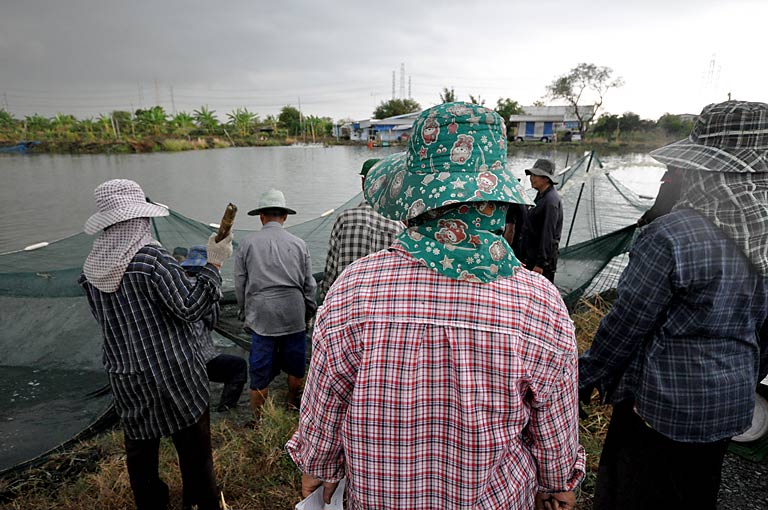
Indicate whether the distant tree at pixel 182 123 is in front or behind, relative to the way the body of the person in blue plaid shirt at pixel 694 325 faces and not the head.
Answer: in front

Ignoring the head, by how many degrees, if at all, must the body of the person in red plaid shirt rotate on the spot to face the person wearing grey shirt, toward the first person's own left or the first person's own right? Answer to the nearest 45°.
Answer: approximately 45° to the first person's own left

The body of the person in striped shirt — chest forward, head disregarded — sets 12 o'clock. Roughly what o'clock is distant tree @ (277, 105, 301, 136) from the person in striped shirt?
The distant tree is roughly at 11 o'clock from the person in striped shirt.

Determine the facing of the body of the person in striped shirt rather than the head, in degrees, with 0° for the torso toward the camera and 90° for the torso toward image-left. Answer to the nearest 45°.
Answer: approximately 225°

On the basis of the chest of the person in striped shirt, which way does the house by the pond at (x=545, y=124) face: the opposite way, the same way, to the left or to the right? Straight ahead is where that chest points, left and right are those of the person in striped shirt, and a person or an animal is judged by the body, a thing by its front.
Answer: the opposite way

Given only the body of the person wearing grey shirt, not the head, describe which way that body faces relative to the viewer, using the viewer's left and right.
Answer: facing away from the viewer

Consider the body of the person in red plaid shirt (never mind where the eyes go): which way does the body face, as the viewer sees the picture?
away from the camera

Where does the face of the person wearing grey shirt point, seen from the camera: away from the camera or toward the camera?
away from the camera

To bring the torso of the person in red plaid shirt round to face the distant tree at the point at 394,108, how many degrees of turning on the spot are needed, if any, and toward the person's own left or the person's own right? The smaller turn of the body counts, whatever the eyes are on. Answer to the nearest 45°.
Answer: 0° — they already face it

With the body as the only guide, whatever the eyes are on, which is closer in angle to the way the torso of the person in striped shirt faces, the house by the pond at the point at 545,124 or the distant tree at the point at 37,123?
the house by the pond

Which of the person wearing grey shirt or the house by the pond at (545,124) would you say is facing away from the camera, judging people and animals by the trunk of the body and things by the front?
the person wearing grey shirt

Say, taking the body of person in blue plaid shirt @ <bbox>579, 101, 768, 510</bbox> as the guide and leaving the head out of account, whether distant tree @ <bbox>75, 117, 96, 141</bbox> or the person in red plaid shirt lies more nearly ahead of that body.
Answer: the distant tree

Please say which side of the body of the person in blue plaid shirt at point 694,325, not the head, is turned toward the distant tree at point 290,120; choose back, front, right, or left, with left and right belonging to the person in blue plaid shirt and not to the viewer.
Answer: front

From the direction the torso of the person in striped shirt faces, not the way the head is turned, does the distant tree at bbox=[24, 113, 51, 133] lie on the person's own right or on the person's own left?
on the person's own left
